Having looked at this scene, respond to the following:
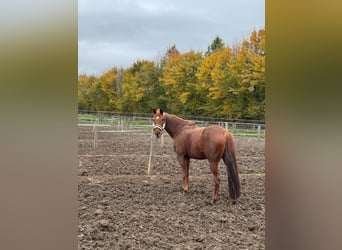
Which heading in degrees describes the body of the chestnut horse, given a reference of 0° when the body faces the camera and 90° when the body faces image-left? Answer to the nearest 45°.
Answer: approximately 135°
